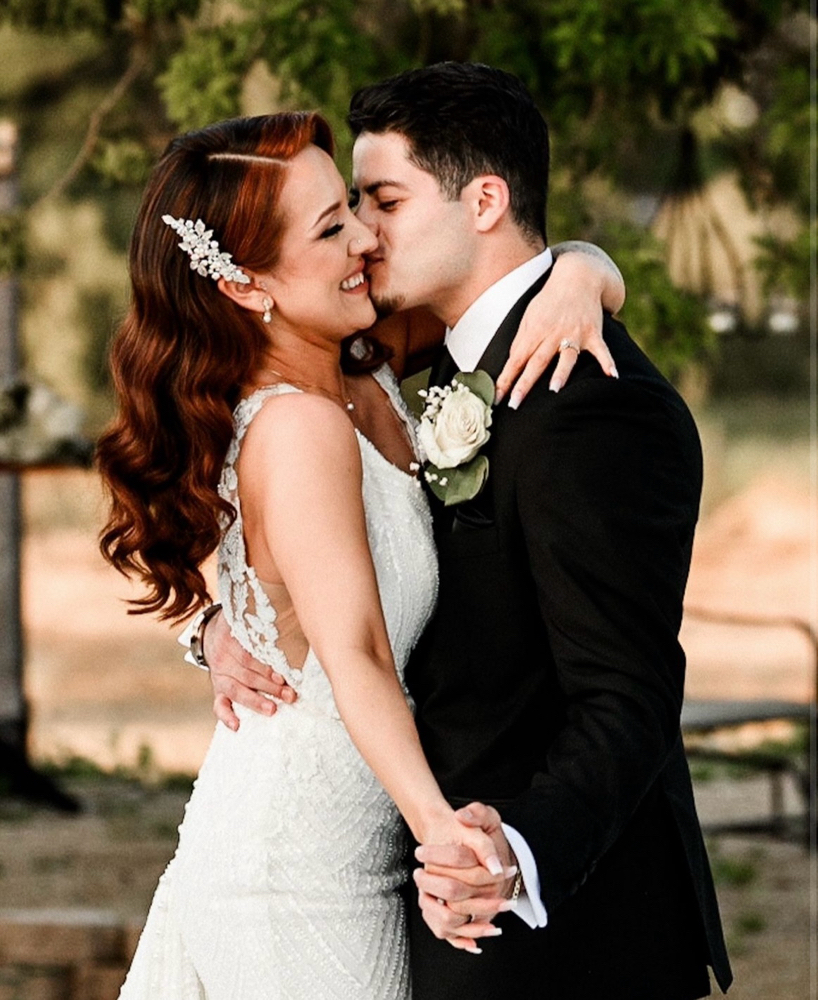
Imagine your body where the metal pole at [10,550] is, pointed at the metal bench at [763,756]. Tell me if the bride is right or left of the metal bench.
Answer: right

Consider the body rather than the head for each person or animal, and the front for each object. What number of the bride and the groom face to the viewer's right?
1

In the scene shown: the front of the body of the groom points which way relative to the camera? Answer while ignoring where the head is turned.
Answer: to the viewer's left

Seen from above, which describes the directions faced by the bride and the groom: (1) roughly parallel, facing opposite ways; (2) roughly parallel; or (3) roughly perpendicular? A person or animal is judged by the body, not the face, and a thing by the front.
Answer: roughly parallel, facing opposite ways

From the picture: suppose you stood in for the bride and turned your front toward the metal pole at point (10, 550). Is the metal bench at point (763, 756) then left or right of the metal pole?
right

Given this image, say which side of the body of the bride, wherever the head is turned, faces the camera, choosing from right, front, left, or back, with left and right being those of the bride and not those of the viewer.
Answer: right

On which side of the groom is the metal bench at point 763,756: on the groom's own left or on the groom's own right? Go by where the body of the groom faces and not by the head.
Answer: on the groom's own right

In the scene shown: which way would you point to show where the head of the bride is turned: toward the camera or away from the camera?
toward the camera
